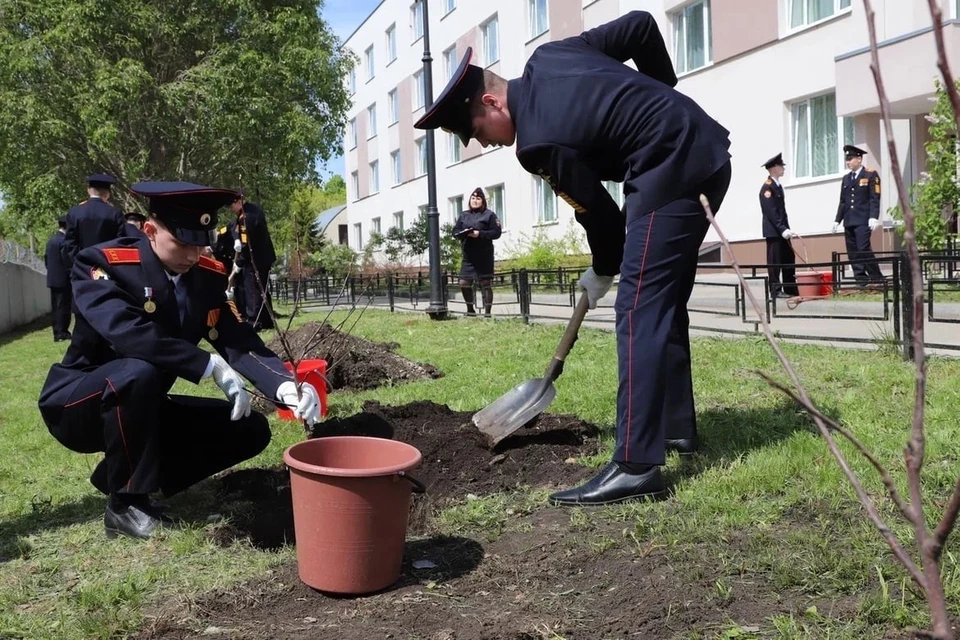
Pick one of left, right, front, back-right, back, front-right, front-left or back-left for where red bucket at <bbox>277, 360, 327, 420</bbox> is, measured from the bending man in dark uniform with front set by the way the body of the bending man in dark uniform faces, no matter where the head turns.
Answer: front-right

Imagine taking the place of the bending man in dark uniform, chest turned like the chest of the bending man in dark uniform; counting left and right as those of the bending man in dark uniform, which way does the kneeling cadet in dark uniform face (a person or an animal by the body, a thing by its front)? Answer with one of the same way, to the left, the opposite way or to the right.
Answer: the opposite way

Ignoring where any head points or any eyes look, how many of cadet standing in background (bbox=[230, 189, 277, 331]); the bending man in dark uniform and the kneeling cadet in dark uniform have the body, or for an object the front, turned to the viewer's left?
2

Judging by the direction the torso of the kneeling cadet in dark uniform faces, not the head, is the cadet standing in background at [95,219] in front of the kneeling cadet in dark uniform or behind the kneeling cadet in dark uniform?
behind

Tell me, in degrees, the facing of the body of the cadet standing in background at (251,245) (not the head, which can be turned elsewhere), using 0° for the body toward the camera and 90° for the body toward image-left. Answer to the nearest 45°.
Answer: approximately 90°

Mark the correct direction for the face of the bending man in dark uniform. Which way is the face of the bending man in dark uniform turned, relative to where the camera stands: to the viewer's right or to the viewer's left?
to the viewer's left

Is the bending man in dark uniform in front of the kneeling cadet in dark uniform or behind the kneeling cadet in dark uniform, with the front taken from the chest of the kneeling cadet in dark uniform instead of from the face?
in front

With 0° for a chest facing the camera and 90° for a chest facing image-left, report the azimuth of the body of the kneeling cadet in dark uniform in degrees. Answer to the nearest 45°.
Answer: approximately 315°

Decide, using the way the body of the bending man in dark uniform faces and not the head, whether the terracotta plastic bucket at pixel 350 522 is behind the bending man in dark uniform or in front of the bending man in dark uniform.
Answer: in front

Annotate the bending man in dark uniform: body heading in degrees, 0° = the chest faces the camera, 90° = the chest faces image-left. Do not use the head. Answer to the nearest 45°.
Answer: approximately 90°

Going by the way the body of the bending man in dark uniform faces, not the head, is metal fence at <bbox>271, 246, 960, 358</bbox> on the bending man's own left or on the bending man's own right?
on the bending man's own right
